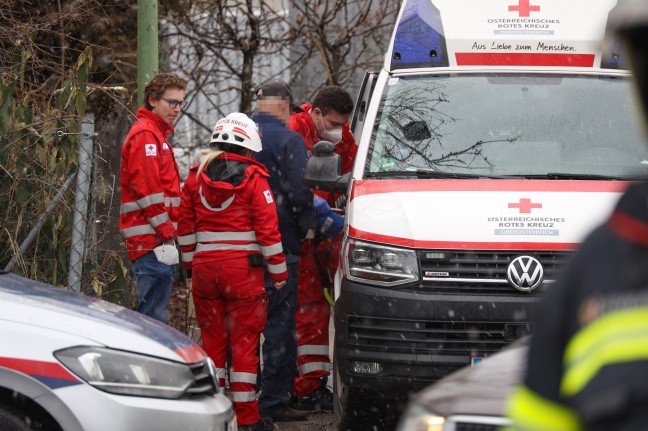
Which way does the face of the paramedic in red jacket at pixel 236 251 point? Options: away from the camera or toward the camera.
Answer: away from the camera

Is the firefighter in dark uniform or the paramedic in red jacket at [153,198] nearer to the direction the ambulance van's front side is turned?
the firefighter in dark uniform

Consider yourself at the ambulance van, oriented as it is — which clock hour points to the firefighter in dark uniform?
The firefighter in dark uniform is roughly at 12 o'clock from the ambulance van.

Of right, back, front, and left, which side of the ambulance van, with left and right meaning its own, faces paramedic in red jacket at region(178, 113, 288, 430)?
right

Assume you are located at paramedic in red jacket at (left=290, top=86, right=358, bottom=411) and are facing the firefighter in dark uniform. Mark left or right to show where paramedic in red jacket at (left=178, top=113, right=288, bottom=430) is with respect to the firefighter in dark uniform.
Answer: right

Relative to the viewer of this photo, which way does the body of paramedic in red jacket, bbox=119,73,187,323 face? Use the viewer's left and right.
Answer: facing to the right of the viewer

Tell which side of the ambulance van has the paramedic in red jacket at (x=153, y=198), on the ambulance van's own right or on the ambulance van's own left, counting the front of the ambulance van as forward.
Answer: on the ambulance van's own right
